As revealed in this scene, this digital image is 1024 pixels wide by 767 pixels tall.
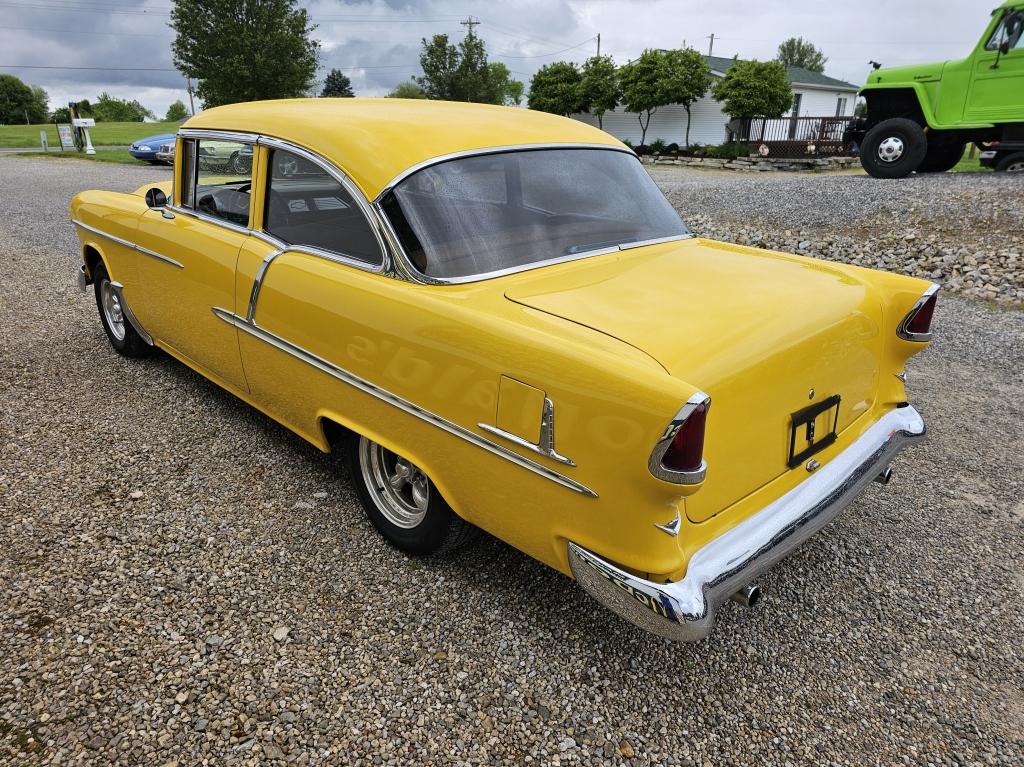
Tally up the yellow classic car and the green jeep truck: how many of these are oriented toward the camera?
0

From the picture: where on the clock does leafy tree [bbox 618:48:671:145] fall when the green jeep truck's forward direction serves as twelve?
The leafy tree is roughly at 2 o'clock from the green jeep truck.

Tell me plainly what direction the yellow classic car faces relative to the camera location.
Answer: facing away from the viewer and to the left of the viewer

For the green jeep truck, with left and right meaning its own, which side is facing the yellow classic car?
left

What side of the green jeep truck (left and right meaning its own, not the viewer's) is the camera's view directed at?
left

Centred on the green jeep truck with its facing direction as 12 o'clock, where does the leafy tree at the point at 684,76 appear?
The leafy tree is roughly at 2 o'clock from the green jeep truck.

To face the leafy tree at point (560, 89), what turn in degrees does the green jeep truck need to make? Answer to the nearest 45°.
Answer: approximately 45° to its right

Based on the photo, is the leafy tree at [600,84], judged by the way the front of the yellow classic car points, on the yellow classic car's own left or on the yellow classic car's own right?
on the yellow classic car's own right

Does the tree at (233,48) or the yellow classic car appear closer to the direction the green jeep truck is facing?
the tree

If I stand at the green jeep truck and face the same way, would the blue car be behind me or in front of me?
in front

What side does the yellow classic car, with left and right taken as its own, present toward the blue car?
front

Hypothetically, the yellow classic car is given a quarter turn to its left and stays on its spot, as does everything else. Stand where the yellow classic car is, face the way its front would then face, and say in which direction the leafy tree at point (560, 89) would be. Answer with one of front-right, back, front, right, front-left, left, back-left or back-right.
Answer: back-right
